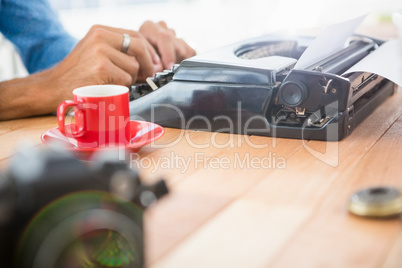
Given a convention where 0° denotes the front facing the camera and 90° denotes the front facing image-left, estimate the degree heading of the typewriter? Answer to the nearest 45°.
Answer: approximately 90°
